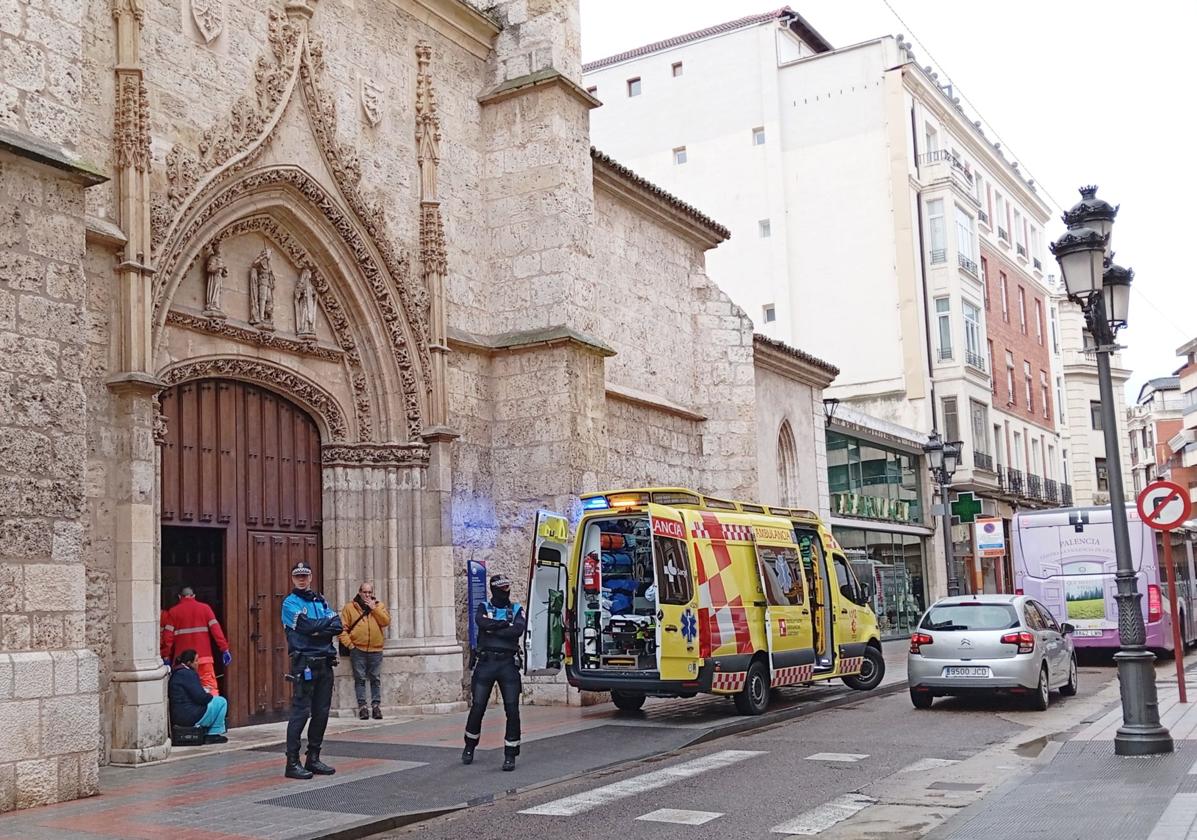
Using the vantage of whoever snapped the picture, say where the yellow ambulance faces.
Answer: facing away from the viewer and to the right of the viewer

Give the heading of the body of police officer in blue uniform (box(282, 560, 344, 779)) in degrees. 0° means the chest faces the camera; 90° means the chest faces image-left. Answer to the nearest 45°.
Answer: approximately 315°

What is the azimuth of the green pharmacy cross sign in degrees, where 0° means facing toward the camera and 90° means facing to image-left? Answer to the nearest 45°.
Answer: approximately 0°

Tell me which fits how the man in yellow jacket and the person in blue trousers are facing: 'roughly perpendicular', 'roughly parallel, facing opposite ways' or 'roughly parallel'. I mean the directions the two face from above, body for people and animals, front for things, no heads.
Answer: roughly perpendicular

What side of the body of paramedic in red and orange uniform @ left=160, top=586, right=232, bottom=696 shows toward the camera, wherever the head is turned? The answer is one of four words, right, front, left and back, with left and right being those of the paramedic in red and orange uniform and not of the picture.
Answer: back

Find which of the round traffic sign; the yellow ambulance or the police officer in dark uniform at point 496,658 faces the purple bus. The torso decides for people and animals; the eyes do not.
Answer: the yellow ambulance

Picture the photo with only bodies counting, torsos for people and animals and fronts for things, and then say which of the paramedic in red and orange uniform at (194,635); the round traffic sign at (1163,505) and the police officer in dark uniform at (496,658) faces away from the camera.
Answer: the paramedic in red and orange uniform

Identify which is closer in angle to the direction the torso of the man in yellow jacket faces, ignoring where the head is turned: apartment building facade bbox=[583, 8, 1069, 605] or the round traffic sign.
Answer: the round traffic sign

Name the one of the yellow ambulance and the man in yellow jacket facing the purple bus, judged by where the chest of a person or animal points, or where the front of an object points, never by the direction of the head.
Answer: the yellow ambulance

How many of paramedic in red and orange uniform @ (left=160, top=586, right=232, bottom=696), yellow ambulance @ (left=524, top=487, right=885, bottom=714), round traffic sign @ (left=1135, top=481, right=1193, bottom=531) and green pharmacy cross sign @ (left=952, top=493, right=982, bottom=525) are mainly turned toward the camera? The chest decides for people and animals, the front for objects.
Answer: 2

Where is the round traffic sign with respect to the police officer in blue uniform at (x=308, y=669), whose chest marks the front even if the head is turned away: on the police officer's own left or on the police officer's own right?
on the police officer's own left
